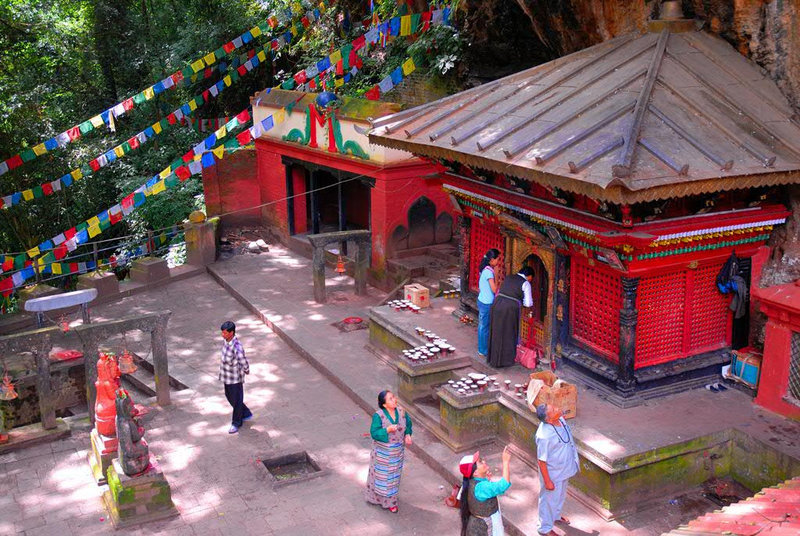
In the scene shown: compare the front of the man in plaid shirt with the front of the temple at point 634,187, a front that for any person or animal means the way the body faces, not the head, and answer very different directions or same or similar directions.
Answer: same or similar directions

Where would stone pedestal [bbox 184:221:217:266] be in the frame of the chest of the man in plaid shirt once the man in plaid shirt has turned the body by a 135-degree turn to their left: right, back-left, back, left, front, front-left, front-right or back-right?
left

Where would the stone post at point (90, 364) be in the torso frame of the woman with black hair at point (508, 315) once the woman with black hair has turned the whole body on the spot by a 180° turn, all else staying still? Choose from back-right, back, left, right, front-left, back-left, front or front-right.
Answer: front-right

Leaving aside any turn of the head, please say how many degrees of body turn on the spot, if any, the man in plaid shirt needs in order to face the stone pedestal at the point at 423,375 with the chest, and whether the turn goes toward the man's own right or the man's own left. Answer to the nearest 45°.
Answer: approximately 135° to the man's own left

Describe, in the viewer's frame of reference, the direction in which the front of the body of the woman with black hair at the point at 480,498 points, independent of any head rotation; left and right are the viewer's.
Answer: facing to the right of the viewer

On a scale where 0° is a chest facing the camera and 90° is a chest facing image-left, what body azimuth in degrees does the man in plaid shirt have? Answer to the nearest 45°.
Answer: approximately 45°

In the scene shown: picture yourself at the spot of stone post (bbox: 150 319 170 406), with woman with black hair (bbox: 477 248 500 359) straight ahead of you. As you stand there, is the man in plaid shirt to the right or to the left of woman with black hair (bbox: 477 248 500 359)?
right

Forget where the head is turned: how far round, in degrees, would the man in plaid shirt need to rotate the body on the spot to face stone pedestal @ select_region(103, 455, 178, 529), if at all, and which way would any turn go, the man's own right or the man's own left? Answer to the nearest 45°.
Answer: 0° — they already face it

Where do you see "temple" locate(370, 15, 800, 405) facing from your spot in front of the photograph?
facing the viewer and to the left of the viewer

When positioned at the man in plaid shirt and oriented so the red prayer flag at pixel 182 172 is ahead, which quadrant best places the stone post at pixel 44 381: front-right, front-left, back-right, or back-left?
front-left

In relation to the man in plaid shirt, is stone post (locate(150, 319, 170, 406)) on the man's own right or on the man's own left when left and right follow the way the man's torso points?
on the man's own right

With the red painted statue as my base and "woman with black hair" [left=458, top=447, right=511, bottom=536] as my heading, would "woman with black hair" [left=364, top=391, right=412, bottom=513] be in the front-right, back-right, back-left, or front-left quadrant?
front-left

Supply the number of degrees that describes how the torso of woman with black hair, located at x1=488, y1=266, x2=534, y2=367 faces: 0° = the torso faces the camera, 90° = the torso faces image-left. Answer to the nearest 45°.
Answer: approximately 225°
